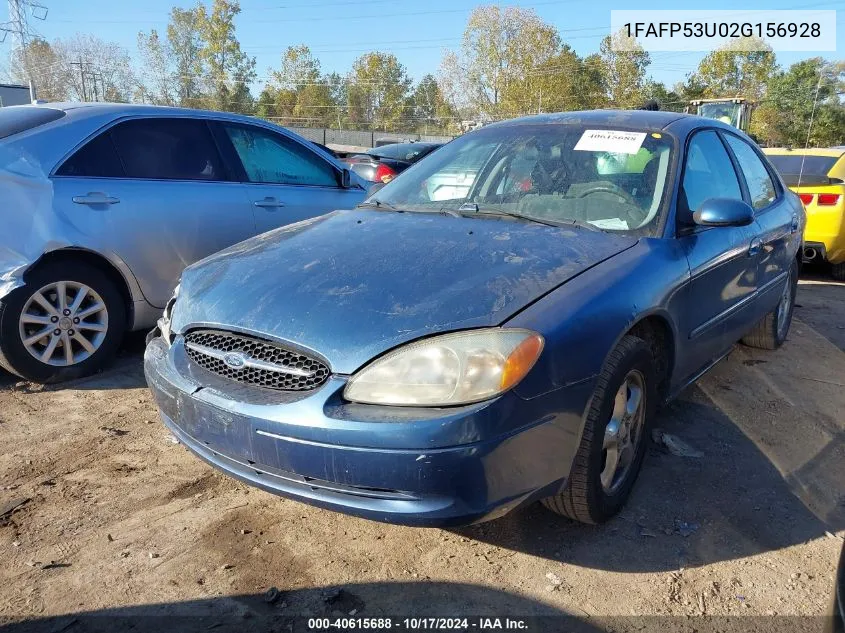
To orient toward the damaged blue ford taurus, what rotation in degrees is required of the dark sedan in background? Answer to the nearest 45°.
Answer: approximately 135° to its right

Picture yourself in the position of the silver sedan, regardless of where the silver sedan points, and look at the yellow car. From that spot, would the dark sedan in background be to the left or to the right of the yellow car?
left

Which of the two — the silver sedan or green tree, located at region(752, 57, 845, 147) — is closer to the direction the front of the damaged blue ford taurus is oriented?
the silver sedan

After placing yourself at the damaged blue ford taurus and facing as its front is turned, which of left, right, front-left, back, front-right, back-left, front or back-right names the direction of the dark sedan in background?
back-right

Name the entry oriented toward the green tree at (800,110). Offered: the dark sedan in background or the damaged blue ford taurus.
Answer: the dark sedan in background

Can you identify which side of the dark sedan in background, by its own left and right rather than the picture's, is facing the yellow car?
right

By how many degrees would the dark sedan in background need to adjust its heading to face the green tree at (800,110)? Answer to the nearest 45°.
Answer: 0° — it already faces it

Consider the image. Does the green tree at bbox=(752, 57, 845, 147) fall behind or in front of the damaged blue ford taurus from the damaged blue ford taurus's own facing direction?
behind

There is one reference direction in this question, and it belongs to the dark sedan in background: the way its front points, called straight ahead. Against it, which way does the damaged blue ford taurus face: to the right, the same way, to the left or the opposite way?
the opposite way

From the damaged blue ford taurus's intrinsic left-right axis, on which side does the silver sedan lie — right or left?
on its right

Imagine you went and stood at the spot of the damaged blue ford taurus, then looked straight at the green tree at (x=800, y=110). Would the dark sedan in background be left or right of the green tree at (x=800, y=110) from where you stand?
left

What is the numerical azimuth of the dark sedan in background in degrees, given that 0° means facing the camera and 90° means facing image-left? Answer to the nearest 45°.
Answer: approximately 225°

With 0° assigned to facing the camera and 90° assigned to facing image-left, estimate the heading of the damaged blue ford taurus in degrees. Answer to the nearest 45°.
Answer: approximately 45°
